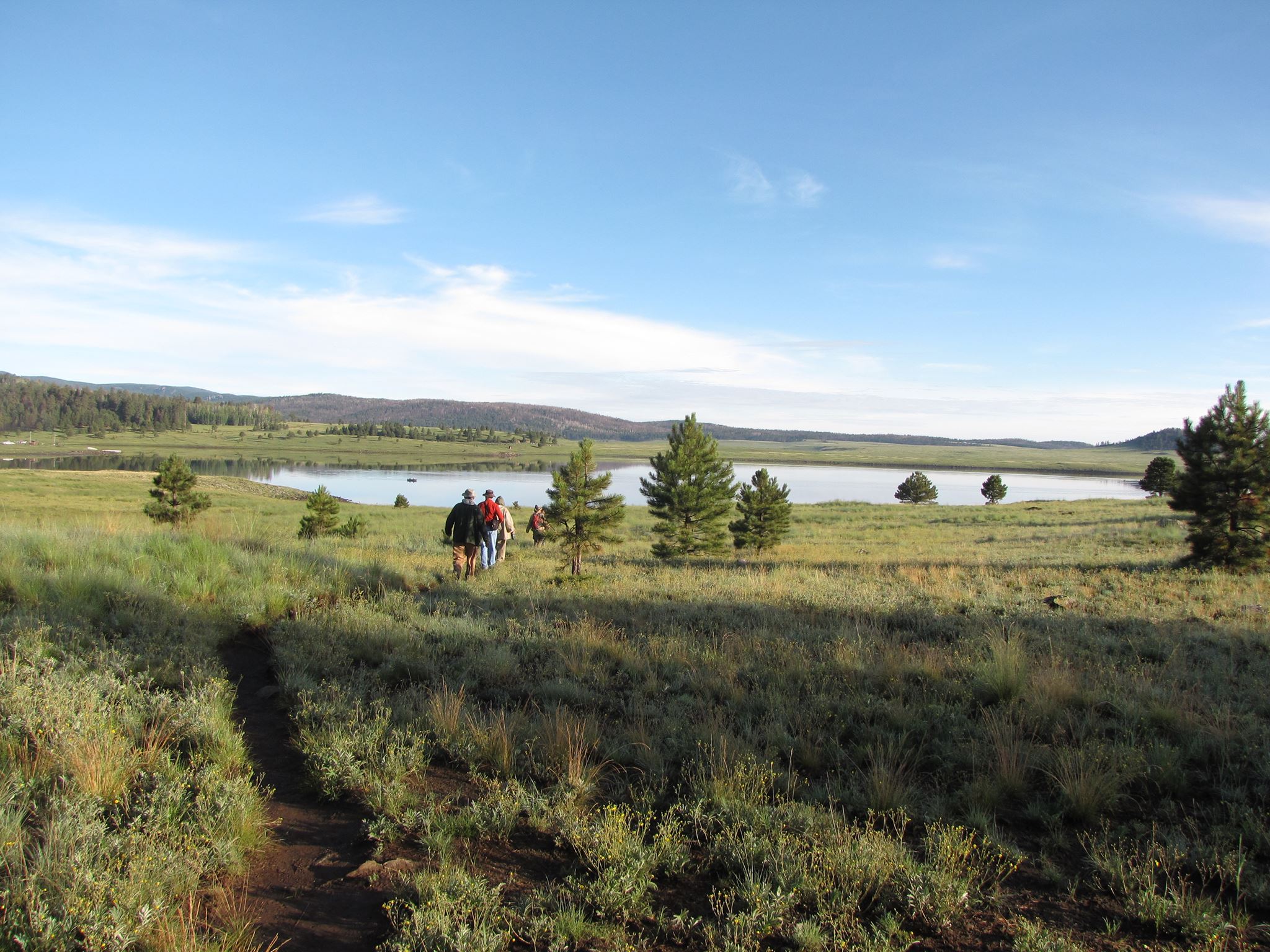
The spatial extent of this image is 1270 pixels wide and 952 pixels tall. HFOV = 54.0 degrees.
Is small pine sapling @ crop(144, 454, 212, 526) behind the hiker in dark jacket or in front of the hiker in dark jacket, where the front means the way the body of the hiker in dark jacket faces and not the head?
in front

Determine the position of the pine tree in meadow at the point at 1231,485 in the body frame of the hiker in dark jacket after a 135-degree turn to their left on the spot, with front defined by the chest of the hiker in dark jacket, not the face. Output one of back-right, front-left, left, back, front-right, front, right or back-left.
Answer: back-left

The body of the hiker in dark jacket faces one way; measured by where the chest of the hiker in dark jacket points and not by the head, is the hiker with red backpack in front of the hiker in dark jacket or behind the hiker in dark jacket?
in front

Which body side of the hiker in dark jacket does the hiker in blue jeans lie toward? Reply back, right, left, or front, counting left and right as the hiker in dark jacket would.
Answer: front

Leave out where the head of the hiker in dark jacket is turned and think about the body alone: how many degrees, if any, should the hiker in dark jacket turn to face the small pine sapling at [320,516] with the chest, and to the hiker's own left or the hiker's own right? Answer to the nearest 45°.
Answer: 0° — they already face it

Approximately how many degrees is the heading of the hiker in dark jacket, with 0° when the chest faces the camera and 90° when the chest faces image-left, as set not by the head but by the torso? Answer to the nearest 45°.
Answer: approximately 180°
